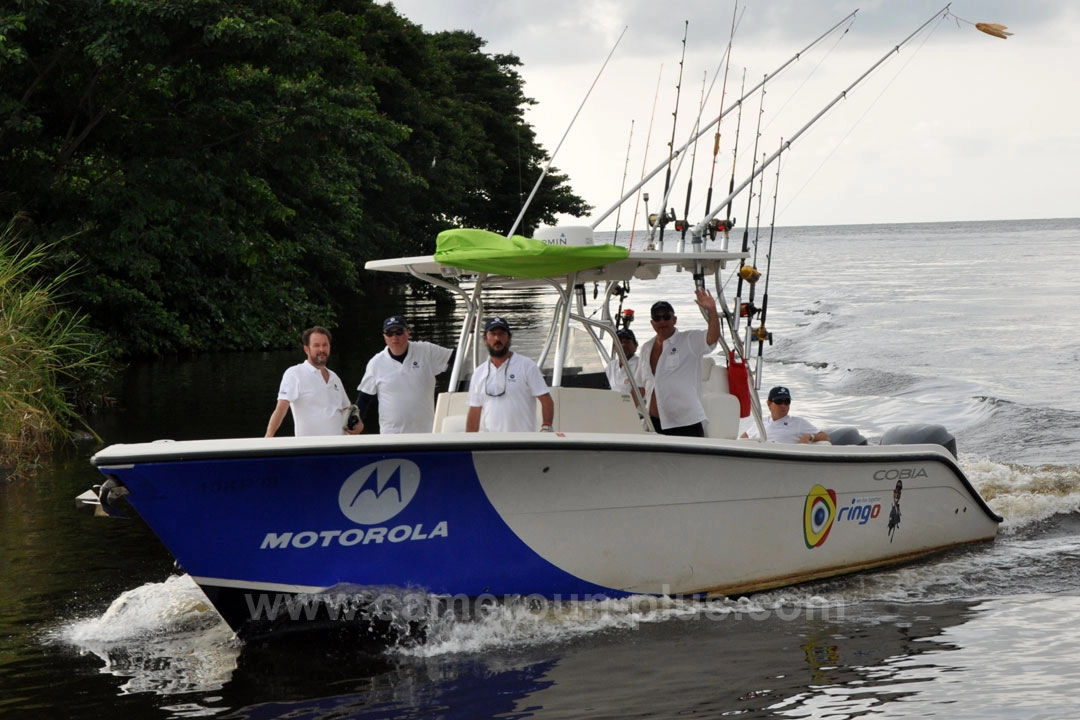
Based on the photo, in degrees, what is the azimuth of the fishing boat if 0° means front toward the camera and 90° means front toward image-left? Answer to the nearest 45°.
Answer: approximately 45°

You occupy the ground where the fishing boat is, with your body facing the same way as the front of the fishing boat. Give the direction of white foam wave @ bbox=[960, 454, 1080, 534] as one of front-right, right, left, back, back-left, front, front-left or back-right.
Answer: back

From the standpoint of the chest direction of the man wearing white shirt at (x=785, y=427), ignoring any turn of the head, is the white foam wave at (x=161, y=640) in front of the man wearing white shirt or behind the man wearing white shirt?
in front

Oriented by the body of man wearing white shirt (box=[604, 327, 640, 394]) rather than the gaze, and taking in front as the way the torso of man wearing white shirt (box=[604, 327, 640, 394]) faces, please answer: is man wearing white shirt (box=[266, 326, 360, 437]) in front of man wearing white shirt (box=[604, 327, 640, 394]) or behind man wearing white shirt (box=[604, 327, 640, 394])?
in front

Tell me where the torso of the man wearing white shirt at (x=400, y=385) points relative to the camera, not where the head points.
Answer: toward the camera

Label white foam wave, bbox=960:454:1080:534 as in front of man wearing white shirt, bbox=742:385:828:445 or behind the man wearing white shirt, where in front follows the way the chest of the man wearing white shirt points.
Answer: behind

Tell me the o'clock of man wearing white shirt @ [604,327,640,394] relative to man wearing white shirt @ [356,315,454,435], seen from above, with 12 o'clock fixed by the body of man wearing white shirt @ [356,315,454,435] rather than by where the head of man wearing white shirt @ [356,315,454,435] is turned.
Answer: man wearing white shirt @ [604,327,640,394] is roughly at 9 o'clock from man wearing white shirt @ [356,315,454,435].

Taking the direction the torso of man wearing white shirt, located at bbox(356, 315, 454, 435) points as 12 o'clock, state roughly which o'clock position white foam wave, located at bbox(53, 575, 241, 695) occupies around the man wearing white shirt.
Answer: The white foam wave is roughly at 2 o'clock from the man wearing white shirt.

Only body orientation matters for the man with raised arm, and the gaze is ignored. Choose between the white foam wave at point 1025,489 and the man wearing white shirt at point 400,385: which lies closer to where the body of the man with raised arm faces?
the man wearing white shirt
